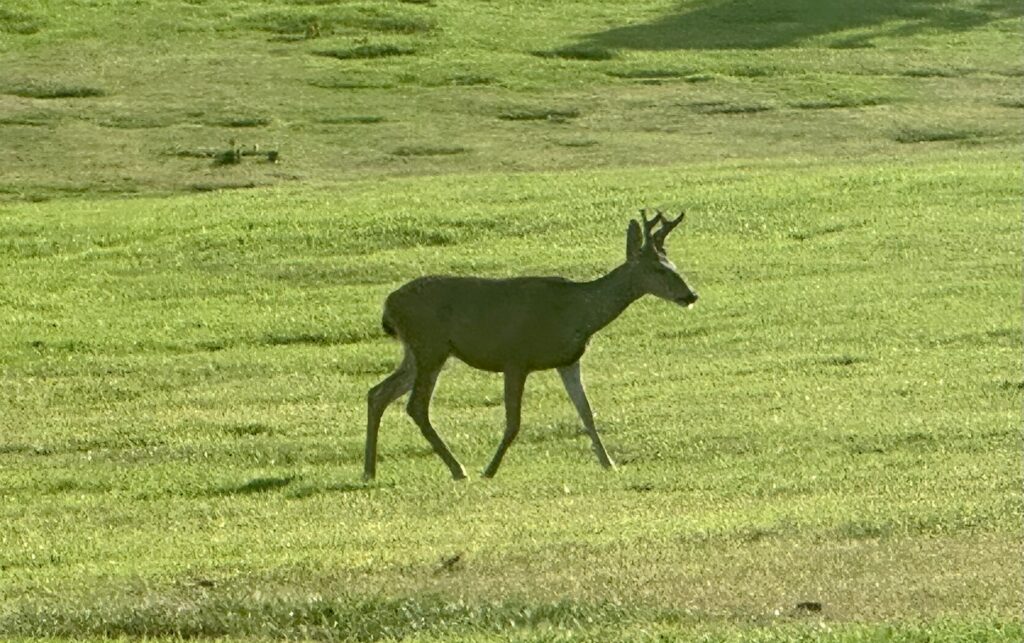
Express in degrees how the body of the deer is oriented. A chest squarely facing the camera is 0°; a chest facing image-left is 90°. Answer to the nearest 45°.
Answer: approximately 270°
